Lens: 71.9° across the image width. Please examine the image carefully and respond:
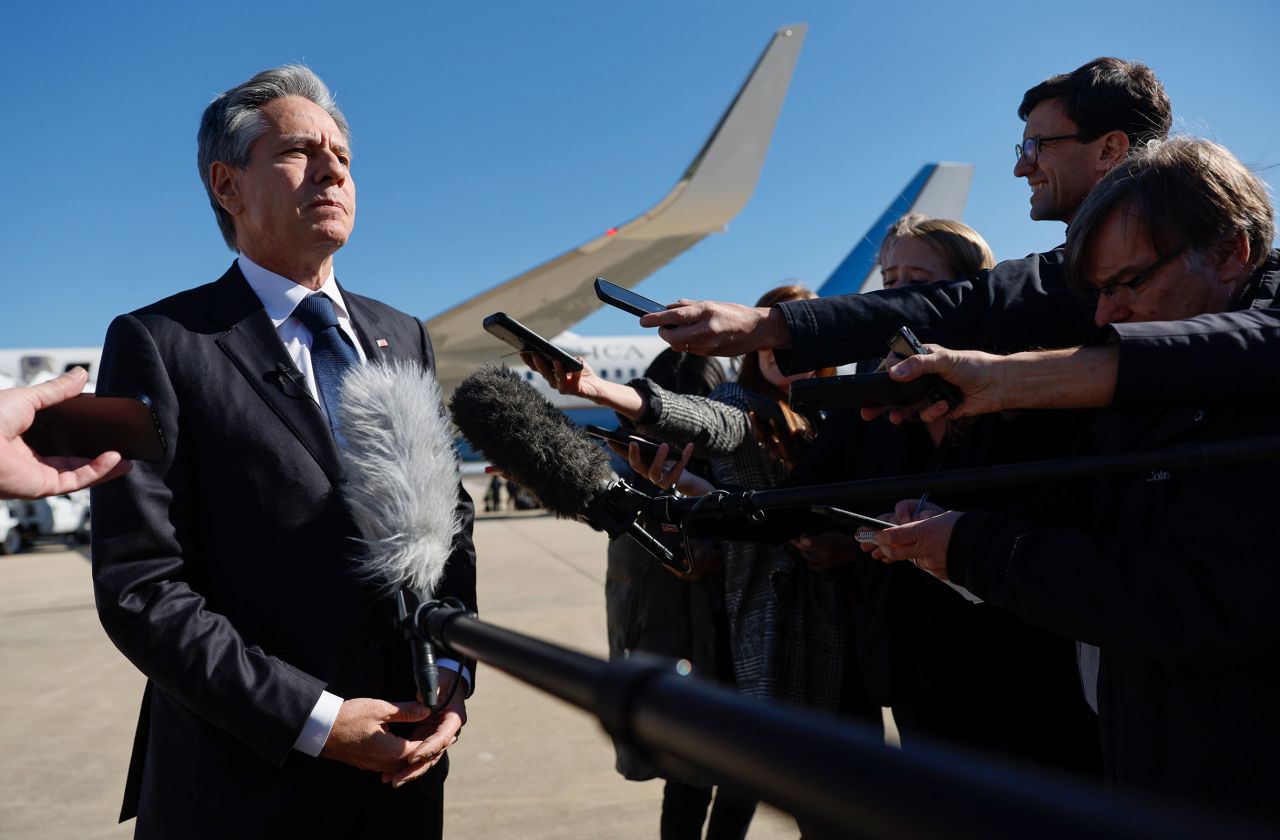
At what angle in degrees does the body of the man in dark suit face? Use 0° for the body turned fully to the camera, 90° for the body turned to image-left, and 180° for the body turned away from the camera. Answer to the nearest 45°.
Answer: approximately 315°

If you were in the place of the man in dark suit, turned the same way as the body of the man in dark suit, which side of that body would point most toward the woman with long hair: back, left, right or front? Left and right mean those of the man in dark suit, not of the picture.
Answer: left

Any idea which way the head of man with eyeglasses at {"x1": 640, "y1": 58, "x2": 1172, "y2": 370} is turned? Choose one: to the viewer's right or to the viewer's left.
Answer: to the viewer's left

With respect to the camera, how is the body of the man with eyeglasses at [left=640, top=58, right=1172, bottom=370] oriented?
to the viewer's left

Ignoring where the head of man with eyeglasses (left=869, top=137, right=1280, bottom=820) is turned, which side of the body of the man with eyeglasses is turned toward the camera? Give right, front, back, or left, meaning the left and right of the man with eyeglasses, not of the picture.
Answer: left

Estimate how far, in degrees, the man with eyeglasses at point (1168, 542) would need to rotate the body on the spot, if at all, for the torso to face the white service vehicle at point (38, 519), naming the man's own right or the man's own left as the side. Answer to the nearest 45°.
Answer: approximately 45° to the man's own right

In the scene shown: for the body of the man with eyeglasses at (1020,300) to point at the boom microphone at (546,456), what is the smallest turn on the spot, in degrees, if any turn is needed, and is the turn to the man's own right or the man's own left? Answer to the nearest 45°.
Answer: approximately 45° to the man's own left

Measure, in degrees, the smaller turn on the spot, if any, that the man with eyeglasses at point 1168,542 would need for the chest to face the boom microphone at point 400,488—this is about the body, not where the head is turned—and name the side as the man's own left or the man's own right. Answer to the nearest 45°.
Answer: approximately 45° to the man's own left

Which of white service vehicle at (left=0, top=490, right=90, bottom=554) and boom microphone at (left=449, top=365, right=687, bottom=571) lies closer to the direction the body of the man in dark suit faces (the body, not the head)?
the boom microphone

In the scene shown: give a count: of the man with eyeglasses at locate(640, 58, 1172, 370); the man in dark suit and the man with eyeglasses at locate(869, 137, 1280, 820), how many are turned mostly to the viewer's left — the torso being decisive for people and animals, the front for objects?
2
